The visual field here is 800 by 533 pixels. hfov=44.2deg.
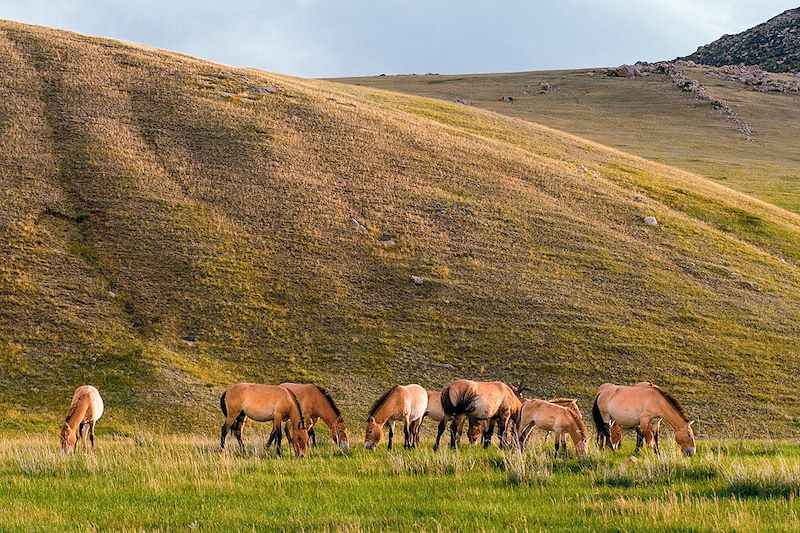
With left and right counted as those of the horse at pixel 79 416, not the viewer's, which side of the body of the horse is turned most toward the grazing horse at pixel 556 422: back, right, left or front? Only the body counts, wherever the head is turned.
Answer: left

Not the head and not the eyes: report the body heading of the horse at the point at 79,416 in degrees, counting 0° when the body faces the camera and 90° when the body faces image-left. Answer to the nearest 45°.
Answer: approximately 45°

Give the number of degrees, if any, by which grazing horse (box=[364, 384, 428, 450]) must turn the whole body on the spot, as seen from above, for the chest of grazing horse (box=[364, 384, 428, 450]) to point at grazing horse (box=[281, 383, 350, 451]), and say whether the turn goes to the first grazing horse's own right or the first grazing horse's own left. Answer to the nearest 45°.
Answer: approximately 45° to the first grazing horse's own right

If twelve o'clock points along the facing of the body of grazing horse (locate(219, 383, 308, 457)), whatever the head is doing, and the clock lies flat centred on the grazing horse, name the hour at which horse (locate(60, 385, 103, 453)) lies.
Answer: The horse is roughly at 7 o'clock from the grazing horse.

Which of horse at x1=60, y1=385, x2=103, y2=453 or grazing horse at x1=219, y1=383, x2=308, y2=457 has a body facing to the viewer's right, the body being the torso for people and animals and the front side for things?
the grazing horse

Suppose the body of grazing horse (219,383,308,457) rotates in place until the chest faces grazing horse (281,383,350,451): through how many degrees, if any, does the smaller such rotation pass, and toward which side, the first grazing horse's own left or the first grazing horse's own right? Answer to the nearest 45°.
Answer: approximately 45° to the first grazing horse's own left

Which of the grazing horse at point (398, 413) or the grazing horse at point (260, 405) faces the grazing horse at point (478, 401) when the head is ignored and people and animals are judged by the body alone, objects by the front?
the grazing horse at point (260, 405)

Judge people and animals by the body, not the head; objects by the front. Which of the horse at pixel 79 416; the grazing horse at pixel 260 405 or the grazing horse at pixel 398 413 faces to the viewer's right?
the grazing horse at pixel 260 405

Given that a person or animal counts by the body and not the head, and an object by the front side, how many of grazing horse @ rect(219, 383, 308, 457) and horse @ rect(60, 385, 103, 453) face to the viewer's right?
1

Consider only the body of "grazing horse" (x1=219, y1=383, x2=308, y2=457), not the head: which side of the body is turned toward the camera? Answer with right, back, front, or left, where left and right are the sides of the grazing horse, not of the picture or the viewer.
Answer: right

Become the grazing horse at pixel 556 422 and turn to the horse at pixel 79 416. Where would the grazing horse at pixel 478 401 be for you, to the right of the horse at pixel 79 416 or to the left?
right

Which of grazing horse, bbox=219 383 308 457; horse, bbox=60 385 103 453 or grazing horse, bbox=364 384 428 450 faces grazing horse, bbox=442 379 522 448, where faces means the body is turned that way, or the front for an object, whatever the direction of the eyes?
grazing horse, bbox=219 383 308 457

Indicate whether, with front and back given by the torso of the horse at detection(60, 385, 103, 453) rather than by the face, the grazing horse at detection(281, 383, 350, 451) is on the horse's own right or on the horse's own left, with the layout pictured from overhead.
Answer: on the horse's own left
